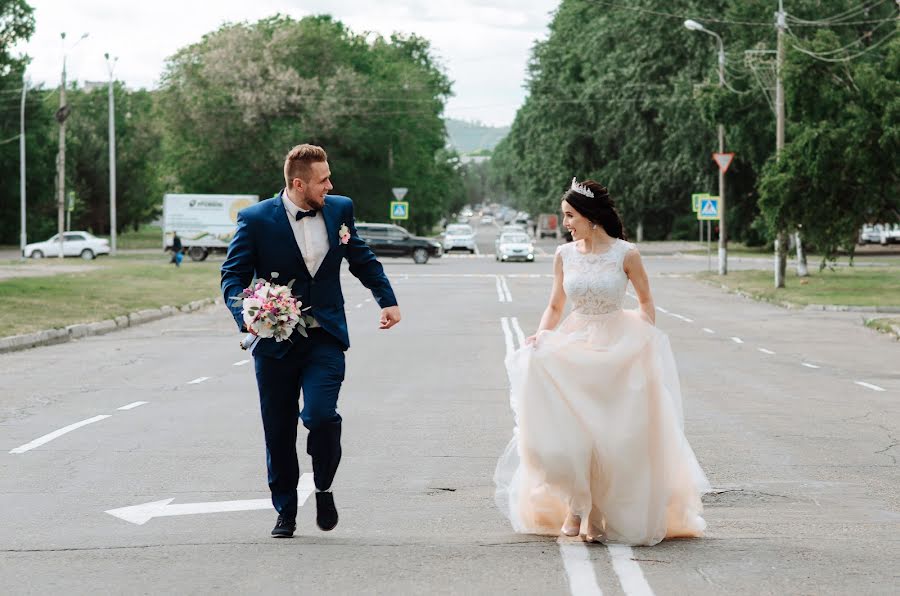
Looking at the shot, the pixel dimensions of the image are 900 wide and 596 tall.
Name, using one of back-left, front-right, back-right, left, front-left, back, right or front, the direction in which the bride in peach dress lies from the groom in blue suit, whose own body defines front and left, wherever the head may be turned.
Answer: left

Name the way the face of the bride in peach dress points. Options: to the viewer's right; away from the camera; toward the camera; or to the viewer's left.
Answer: to the viewer's left

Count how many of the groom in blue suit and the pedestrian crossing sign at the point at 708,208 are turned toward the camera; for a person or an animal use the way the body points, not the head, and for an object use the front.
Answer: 2

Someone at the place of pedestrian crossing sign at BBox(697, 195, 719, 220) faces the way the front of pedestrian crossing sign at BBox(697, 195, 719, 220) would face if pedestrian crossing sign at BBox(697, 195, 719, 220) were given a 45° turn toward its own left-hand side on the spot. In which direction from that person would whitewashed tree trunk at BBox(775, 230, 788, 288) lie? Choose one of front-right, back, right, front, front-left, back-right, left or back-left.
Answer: front-right

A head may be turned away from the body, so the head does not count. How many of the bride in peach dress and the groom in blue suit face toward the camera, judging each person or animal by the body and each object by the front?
2

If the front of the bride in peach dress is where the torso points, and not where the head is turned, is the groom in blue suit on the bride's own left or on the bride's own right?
on the bride's own right

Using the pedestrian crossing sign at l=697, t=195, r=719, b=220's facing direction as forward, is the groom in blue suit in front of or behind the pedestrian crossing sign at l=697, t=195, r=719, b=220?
in front

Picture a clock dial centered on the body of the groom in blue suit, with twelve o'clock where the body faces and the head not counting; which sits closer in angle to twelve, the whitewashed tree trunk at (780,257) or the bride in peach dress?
the bride in peach dress

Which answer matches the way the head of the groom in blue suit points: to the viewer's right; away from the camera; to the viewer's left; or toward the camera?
to the viewer's right

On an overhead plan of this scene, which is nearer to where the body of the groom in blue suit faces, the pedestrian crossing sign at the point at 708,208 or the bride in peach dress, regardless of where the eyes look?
the bride in peach dress

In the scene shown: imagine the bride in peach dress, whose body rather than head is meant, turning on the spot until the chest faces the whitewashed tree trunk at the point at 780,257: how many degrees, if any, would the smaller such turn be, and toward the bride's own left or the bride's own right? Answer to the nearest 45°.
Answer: approximately 180°

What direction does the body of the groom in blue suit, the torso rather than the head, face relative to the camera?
toward the camera
